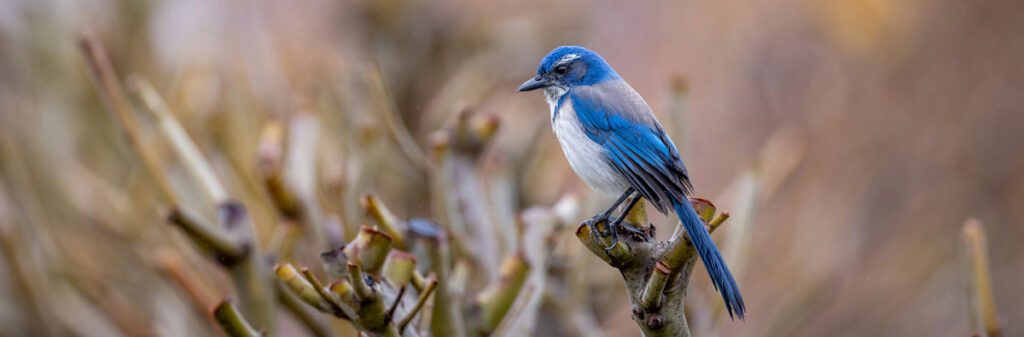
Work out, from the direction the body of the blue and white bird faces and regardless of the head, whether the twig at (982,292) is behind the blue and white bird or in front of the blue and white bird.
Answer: behind

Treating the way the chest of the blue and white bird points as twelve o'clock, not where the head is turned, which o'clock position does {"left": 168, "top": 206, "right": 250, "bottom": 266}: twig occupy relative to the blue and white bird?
The twig is roughly at 12 o'clock from the blue and white bird.

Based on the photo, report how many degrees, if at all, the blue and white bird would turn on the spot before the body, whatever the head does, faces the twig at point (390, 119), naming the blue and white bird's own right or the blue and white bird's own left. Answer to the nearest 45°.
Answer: approximately 45° to the blue and white bird's own right

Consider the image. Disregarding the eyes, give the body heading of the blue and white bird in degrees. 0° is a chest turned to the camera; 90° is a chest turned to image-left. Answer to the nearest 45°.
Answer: approximately 90°

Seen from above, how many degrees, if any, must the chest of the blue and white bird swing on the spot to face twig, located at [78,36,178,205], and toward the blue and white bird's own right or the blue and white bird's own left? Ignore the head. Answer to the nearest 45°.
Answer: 0° — it already faces it

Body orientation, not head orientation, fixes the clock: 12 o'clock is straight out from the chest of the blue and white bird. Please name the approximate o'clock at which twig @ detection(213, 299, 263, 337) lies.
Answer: The twig is roughly at 11 o'clock from the blue and white bird.
